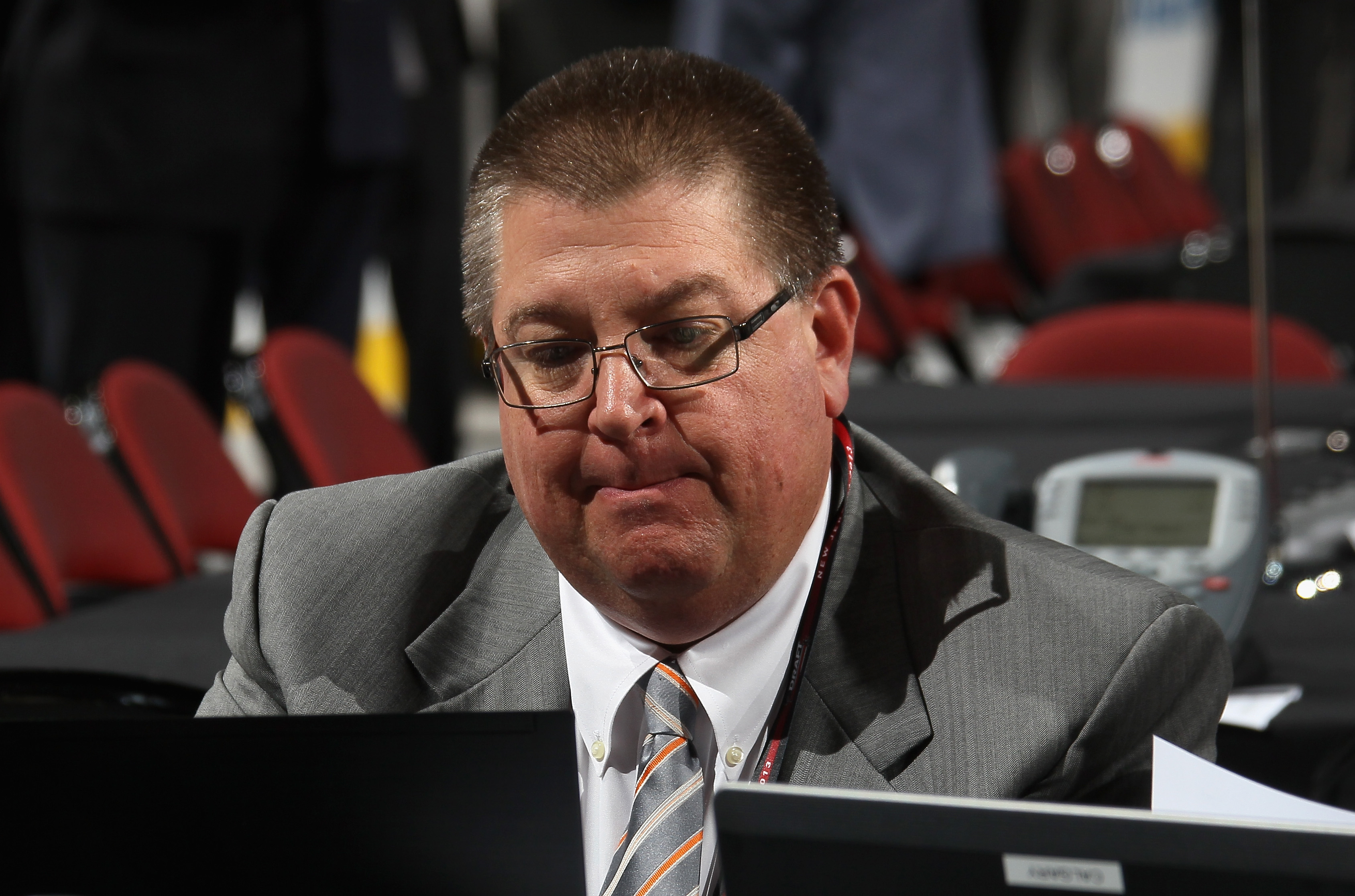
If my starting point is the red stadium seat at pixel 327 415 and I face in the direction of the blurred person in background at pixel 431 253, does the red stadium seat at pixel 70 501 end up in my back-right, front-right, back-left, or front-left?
back-left

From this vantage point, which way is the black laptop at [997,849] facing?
away from the camera

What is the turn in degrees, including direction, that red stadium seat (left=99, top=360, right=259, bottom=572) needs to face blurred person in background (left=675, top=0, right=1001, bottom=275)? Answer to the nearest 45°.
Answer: approximately 90° to its left

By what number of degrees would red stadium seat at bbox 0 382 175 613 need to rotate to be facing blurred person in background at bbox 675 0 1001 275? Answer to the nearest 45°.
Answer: approximately 90° to its left

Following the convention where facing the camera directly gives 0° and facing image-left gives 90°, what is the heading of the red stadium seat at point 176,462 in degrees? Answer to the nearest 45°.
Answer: approximately 315°

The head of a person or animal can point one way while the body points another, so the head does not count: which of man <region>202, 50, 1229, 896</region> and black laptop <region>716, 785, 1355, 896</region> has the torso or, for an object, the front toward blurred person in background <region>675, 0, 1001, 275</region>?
the black laptop

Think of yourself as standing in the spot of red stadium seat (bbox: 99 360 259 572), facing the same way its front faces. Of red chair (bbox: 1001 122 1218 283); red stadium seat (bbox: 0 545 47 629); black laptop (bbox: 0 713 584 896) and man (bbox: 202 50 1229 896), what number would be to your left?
1

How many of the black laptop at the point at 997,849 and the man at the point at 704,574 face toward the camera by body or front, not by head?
1

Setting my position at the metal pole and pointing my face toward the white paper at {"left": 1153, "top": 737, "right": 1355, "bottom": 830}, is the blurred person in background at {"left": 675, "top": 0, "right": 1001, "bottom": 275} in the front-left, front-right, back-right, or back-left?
back-right

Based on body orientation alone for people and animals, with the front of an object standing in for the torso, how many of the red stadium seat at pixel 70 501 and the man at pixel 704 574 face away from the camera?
0
